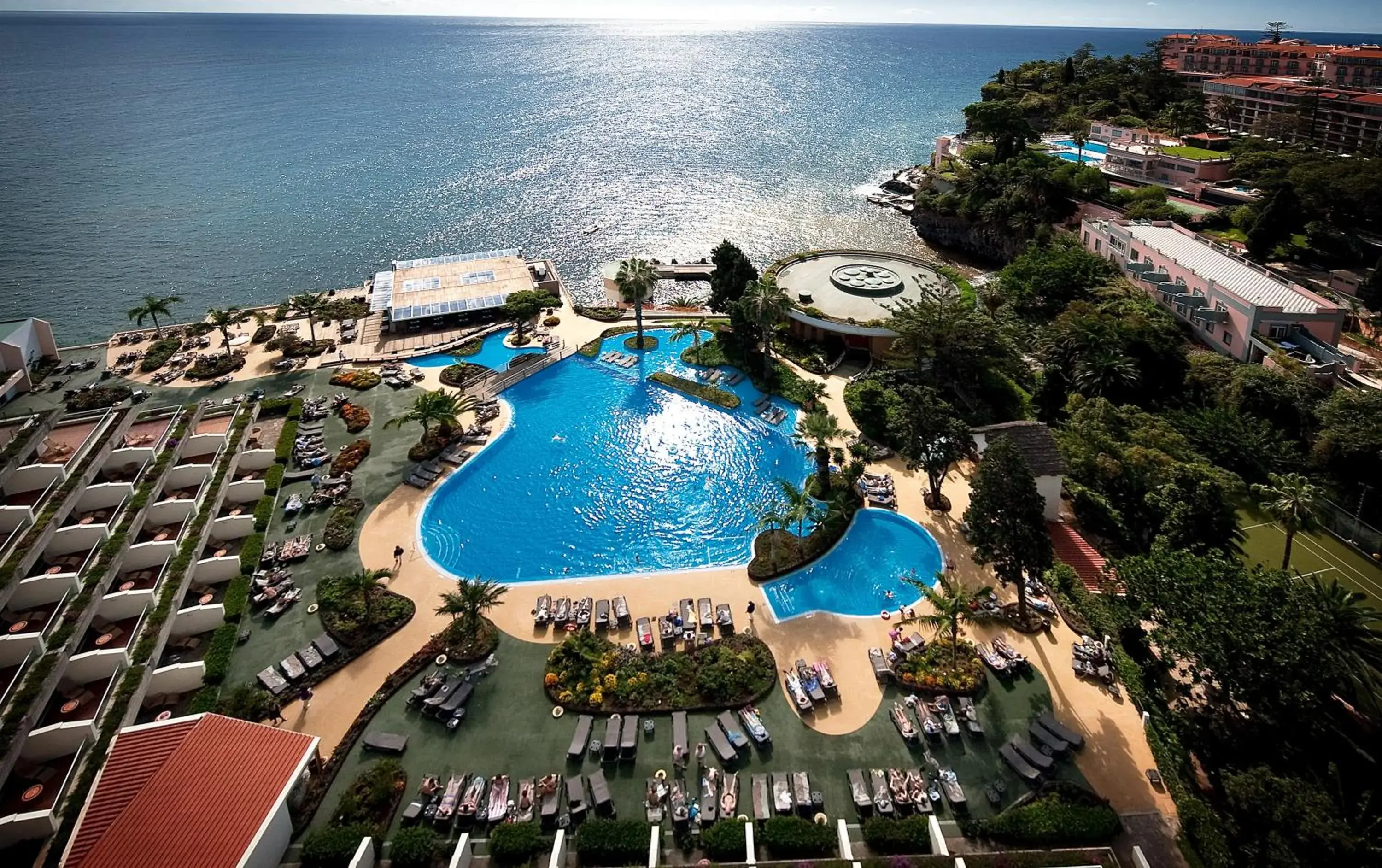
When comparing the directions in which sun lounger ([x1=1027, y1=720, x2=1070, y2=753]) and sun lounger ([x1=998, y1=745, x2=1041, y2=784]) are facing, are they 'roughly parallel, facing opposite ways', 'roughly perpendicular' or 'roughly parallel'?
roughly parallel

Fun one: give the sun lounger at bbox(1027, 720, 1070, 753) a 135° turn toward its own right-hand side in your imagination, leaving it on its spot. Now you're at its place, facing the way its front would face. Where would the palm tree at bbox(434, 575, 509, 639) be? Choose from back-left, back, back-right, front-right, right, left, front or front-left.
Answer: back

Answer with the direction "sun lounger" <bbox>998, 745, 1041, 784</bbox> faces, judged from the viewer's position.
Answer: facing away from the viewer and to the left of the viewer

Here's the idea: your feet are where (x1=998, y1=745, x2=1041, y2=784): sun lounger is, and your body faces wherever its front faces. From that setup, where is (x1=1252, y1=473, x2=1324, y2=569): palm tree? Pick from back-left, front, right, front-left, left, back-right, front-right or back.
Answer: right

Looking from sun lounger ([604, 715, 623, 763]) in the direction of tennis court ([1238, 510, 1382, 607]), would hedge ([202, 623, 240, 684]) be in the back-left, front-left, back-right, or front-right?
back-left

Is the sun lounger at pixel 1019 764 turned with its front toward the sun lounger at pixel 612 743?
no

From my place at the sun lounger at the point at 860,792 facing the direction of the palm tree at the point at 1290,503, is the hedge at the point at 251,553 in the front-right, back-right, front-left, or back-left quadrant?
back-left

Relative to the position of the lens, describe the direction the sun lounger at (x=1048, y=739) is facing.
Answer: facing away from the viewer and to the left of the viewer

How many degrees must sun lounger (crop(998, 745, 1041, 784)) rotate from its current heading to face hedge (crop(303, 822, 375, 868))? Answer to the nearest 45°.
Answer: approximately 90° to its left

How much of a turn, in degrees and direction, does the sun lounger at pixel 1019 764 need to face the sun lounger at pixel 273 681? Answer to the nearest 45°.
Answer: approximately 45° to its left

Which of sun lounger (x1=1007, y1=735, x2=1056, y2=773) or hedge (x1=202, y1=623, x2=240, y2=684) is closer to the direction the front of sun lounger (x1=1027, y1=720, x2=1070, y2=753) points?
the hedge

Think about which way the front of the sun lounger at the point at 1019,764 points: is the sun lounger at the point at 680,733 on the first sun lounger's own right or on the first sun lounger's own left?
on the first sun lounger's own left

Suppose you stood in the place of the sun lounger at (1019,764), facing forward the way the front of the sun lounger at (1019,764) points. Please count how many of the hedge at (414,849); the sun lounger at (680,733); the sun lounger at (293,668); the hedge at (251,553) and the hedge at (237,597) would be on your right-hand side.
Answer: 0

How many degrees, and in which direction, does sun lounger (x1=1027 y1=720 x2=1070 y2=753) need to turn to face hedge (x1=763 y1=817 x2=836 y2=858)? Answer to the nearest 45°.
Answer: approximately 90° to its left

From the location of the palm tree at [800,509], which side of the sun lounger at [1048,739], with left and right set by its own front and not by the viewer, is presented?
front

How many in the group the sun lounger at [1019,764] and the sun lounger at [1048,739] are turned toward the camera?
0

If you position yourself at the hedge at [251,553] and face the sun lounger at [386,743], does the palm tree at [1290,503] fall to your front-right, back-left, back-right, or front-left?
front-left

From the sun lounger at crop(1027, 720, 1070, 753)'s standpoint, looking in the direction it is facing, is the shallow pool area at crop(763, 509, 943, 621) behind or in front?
in front

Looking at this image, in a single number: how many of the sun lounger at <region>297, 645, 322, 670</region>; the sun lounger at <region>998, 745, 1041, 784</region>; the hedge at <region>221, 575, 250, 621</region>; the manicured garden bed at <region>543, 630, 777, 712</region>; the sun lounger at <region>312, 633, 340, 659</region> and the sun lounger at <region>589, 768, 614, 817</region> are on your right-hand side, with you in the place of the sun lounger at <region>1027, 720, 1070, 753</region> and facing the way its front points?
0
